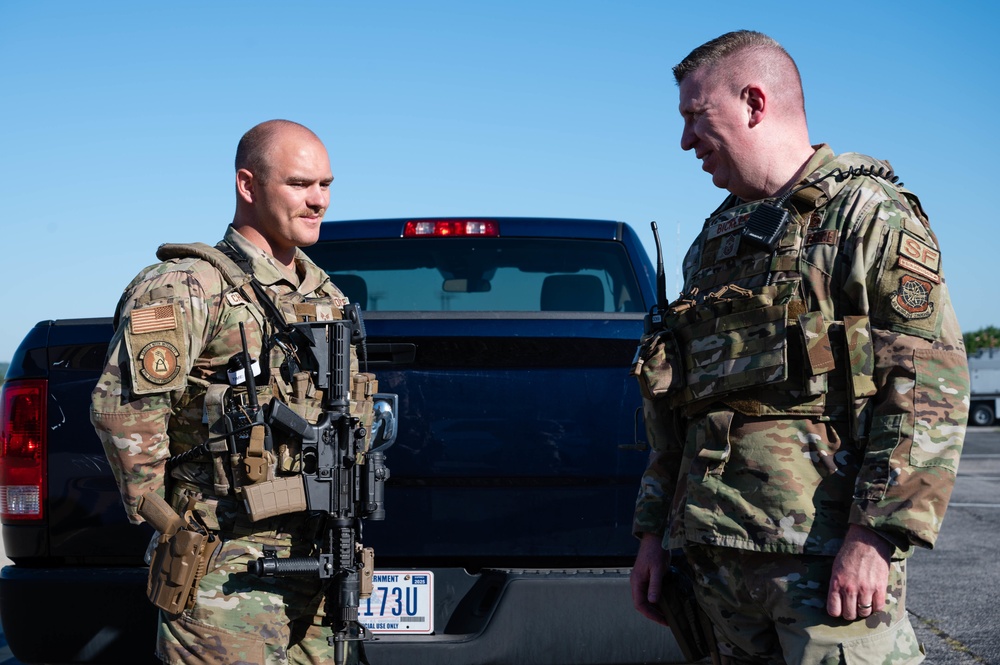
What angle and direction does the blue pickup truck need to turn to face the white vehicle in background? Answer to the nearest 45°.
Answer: approximately 45° to its right

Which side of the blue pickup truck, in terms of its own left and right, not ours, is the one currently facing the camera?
back

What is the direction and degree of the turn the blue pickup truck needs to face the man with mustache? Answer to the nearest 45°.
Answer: approximately 135° to its left

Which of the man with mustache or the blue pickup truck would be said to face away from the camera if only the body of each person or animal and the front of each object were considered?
the blue pickup truck

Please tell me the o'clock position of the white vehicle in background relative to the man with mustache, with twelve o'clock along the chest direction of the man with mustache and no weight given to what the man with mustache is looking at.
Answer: The white vehicle in background is roughly at 9 o'clock from the man with mustache.

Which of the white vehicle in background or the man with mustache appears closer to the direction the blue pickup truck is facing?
the white vehicle in background

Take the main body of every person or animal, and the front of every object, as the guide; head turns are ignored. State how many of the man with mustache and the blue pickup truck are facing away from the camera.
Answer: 1

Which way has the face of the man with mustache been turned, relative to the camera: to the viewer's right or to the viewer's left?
to the viewer's right

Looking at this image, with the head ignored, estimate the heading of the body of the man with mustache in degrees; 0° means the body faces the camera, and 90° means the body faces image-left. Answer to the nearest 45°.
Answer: approximately 315°
